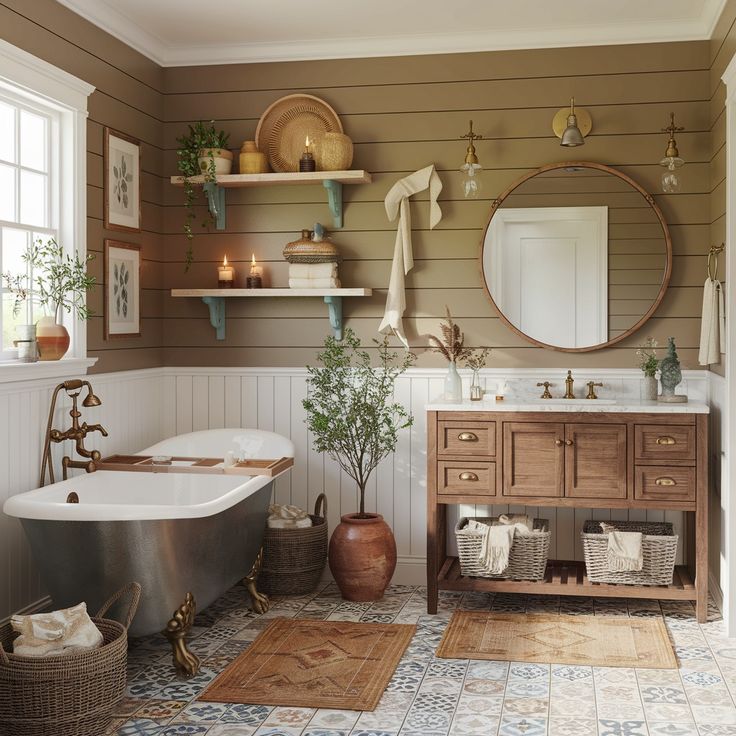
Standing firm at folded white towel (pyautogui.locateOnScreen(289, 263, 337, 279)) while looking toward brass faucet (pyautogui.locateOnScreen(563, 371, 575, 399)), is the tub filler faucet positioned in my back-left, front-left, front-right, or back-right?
back-right

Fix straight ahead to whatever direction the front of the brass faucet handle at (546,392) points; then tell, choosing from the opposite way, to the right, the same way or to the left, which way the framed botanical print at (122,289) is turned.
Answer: to the left

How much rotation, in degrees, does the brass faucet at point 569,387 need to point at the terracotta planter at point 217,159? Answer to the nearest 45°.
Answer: approximately 90° to its right

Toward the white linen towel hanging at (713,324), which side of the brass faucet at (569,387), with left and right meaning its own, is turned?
left

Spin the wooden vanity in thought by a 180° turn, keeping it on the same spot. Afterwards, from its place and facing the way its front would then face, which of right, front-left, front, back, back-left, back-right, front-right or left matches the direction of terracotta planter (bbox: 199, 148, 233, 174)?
left

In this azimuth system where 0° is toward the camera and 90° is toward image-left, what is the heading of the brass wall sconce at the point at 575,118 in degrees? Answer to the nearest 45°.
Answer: approximately 0°
